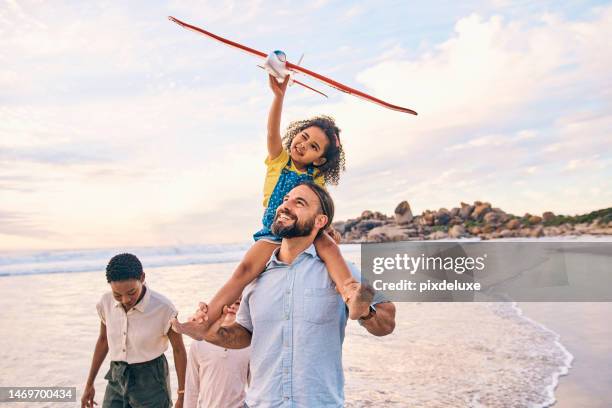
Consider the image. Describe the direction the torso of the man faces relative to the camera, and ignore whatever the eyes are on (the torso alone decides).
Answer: toward the camera

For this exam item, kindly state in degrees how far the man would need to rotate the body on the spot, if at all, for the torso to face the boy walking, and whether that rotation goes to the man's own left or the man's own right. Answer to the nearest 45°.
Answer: approximately 135° to the man's own right
